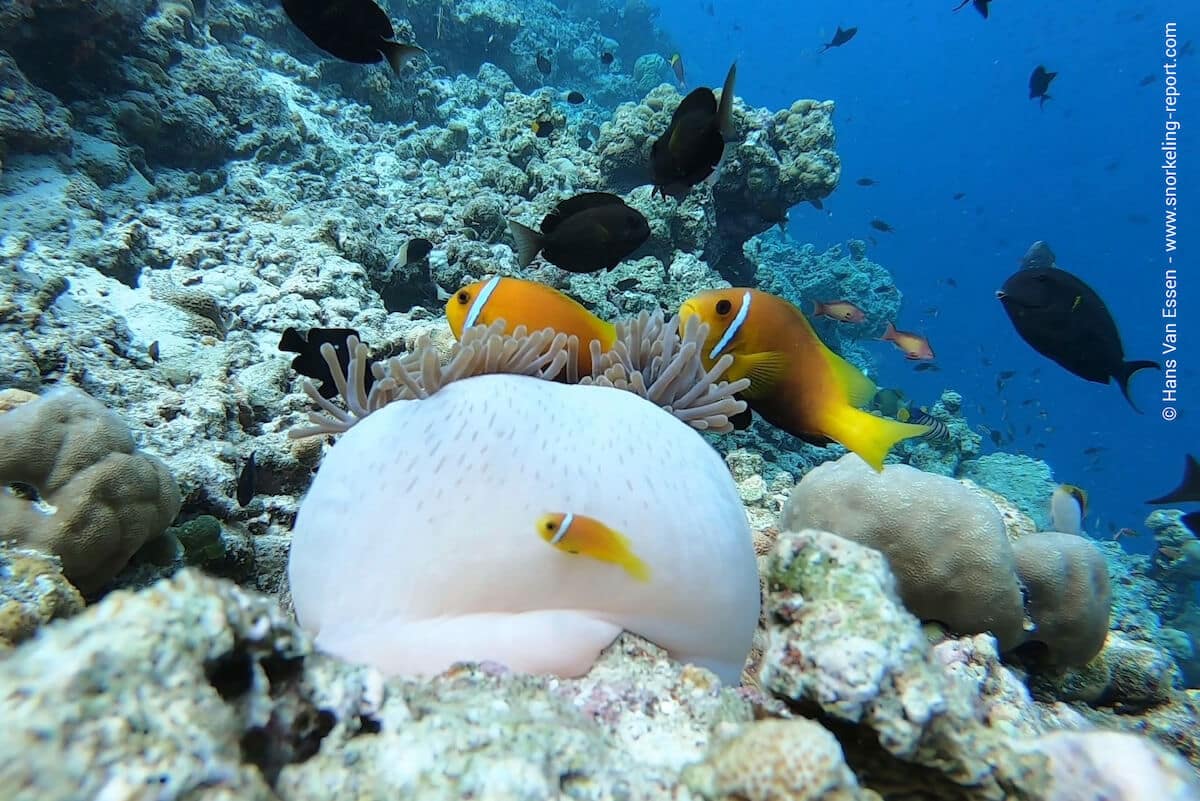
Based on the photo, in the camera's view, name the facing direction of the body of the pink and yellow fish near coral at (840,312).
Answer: to the viewer's right

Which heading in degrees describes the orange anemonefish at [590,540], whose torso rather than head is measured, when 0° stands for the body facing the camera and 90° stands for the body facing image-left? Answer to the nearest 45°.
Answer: approximately 90°

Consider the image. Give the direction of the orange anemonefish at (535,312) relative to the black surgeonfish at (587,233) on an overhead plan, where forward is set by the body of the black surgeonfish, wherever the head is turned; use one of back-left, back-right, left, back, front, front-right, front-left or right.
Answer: right

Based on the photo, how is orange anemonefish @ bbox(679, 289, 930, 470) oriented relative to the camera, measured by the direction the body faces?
to the viewer's left

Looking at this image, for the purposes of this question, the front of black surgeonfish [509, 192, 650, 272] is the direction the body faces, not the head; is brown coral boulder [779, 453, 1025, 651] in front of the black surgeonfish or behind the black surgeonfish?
in front

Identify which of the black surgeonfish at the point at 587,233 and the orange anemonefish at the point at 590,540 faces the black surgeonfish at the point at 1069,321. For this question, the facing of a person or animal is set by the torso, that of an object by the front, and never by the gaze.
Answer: the black surgeonfish at the point at 587,233

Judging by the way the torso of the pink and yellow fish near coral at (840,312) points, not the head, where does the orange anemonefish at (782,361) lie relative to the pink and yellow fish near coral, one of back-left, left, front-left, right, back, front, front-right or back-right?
right

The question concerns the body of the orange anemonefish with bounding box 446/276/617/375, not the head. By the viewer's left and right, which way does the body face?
facing to the left of the viewer

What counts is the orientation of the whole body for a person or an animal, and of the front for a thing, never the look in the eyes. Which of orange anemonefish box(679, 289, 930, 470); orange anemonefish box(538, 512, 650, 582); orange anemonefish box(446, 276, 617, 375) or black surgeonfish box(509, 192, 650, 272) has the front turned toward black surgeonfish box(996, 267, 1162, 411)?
black surgeonfish box(509, 192, 650, 272)

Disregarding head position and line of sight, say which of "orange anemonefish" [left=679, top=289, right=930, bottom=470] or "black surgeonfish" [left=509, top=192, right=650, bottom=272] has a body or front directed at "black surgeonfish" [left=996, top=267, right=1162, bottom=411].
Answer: "black surgeonfish" [left=509, top=192, right=650, bottom=272]

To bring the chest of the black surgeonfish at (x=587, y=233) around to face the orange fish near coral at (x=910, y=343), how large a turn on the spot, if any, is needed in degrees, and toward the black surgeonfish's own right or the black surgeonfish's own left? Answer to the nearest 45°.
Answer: approximately 45° to the black surgeonfish's own left

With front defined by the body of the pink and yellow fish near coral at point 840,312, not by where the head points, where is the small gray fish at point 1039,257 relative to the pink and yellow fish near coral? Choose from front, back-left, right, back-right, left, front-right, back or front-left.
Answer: front-left

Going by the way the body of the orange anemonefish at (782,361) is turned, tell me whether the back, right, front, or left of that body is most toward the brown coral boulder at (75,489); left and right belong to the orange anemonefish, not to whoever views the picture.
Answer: front

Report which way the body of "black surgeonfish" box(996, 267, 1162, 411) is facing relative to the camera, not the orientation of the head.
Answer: to the viewer's left

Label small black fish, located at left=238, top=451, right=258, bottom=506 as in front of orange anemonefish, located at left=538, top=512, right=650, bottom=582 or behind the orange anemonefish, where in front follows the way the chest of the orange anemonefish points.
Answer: in front

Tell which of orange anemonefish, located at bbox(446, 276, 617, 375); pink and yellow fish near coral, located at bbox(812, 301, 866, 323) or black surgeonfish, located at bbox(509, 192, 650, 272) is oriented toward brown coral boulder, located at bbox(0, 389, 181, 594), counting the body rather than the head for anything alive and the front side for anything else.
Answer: the orange anemonefish
